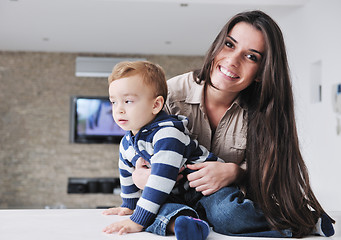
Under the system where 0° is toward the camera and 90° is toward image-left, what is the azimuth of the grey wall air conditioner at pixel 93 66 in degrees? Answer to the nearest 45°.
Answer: approximately 0°

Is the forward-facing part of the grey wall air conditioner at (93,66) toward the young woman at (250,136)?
yes

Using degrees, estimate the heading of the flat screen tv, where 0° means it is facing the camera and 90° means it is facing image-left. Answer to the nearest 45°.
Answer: approximately 0°

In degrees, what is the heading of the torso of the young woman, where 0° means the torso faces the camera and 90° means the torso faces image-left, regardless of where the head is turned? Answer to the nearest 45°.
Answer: approximately 45°

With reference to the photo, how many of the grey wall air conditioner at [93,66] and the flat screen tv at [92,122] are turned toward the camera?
2

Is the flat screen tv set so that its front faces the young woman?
yes
